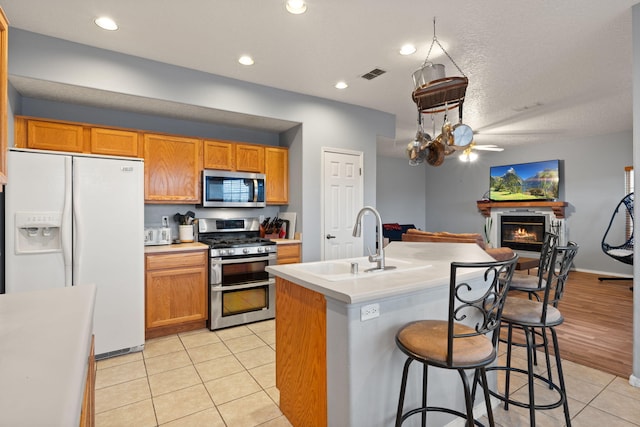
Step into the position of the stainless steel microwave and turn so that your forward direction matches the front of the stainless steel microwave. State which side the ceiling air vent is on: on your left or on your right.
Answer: on your left

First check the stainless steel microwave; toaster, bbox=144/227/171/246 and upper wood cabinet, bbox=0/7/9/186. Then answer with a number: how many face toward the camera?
2

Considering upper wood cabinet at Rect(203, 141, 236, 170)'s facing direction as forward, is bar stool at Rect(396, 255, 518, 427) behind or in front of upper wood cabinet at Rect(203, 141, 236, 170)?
in front

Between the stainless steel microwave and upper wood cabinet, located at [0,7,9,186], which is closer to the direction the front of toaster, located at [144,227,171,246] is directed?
the upper wood cabinet

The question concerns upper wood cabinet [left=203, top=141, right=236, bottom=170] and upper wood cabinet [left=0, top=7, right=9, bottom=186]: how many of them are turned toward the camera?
1

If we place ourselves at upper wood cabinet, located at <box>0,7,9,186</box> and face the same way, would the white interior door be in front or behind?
in front

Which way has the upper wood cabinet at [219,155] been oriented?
toward the camera

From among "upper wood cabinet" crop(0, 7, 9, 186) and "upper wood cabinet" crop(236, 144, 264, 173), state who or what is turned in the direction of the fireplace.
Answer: "upper wood cabinet" crop(0, 7, 9, 186)

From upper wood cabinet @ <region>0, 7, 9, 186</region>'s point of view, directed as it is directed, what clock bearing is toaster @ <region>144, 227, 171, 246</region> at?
The toaster is roughly at 10 o'clock from the upper wood cabinet.

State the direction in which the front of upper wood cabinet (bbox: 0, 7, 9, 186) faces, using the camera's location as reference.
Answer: facing to the right of the viewer

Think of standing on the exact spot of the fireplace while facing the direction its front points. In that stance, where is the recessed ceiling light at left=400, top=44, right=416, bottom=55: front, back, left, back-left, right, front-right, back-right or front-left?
front

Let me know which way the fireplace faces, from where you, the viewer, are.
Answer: facing the viewer

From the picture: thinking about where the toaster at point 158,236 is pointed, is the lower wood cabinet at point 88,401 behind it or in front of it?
in front

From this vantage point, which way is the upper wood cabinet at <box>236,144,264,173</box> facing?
toward the camera

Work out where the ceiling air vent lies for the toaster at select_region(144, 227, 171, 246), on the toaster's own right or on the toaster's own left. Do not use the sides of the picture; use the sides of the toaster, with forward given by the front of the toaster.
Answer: on the toaster's own left
